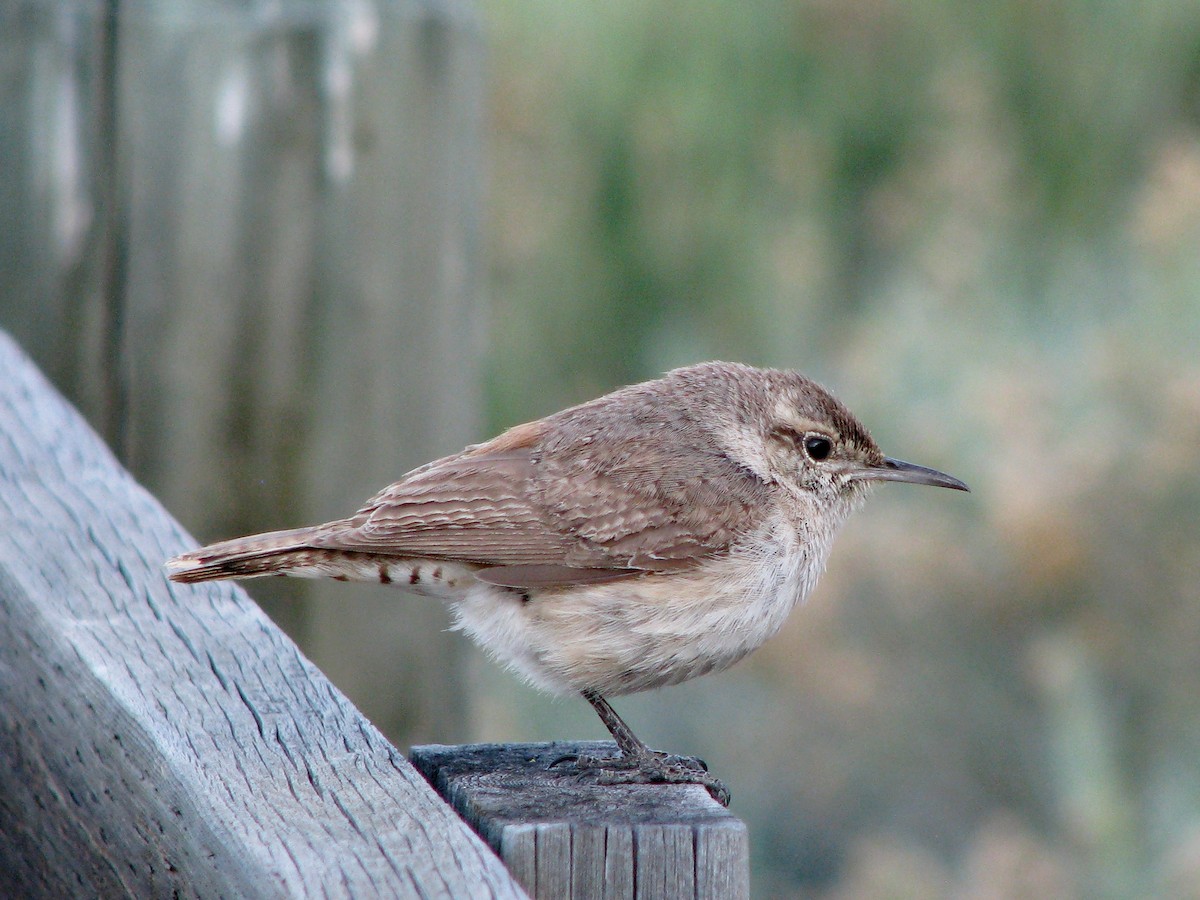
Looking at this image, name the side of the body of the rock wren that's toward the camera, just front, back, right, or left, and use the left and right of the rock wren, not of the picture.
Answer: right
